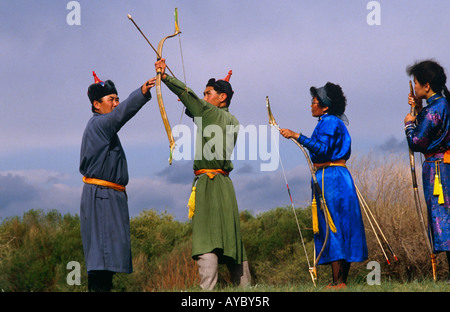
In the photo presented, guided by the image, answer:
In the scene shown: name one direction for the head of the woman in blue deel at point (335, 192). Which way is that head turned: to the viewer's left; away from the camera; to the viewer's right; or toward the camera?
to the viewer's left

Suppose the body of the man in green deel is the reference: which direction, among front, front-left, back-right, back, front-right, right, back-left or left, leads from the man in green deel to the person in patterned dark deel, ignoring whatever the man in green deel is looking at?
back-right

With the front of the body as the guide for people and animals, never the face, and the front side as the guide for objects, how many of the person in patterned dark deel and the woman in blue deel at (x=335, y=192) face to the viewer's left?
2

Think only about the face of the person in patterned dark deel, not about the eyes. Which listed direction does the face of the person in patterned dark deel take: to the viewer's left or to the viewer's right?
to the viewer's left

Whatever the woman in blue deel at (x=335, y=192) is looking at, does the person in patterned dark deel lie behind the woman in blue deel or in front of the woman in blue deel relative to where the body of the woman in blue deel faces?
behind

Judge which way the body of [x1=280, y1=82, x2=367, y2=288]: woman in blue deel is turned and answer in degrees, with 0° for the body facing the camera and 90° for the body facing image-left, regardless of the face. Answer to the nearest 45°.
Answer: approximately 90°

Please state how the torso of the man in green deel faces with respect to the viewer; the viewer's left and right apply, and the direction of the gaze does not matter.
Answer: facing away from the viewer and to the left of the viewer

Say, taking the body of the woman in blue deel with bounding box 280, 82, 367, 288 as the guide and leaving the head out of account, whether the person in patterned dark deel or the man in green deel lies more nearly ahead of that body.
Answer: the man in green deel

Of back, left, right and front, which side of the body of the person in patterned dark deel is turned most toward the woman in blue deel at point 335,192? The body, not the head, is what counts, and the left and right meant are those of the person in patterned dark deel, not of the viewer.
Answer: front

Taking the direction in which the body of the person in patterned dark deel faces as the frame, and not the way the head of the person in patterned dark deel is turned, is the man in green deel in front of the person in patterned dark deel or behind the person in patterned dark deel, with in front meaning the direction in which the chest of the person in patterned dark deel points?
in front

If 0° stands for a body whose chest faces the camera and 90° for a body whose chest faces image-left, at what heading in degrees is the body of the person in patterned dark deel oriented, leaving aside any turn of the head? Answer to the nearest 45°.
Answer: approximately 90°
